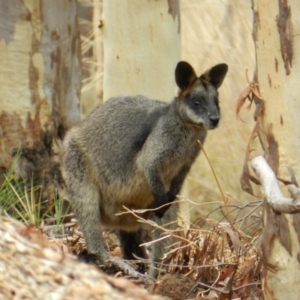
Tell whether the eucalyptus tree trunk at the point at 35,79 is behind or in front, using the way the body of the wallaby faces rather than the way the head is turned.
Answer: behind

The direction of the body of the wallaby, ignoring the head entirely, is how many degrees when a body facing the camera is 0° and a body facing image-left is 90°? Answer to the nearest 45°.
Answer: approximately 315°
